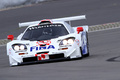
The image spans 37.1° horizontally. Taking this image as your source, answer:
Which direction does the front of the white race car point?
toward the camera
